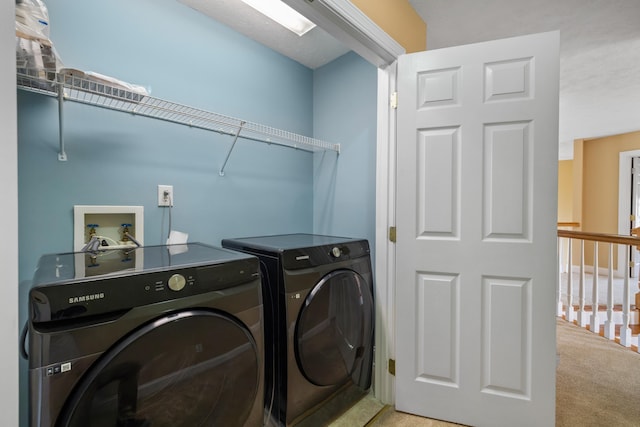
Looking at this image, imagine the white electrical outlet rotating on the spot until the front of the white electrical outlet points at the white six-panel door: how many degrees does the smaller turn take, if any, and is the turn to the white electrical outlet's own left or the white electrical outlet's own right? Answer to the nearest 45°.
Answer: approximately 45° to the white electrical outlet's own left

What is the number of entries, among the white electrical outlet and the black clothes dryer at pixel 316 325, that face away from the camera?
0

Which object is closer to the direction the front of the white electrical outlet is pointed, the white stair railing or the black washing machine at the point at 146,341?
the black washing machine

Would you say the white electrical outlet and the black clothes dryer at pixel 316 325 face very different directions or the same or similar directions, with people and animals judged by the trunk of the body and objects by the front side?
same or similar directions

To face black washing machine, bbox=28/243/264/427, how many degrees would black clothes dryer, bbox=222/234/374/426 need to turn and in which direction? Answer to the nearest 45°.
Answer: approximately 90° to its right

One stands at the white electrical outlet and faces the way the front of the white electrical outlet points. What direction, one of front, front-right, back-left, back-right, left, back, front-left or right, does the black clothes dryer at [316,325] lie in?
front-left

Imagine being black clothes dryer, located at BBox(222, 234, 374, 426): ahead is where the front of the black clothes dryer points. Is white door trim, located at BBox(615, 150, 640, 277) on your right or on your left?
on your left

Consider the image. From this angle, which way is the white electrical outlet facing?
toward the camera
